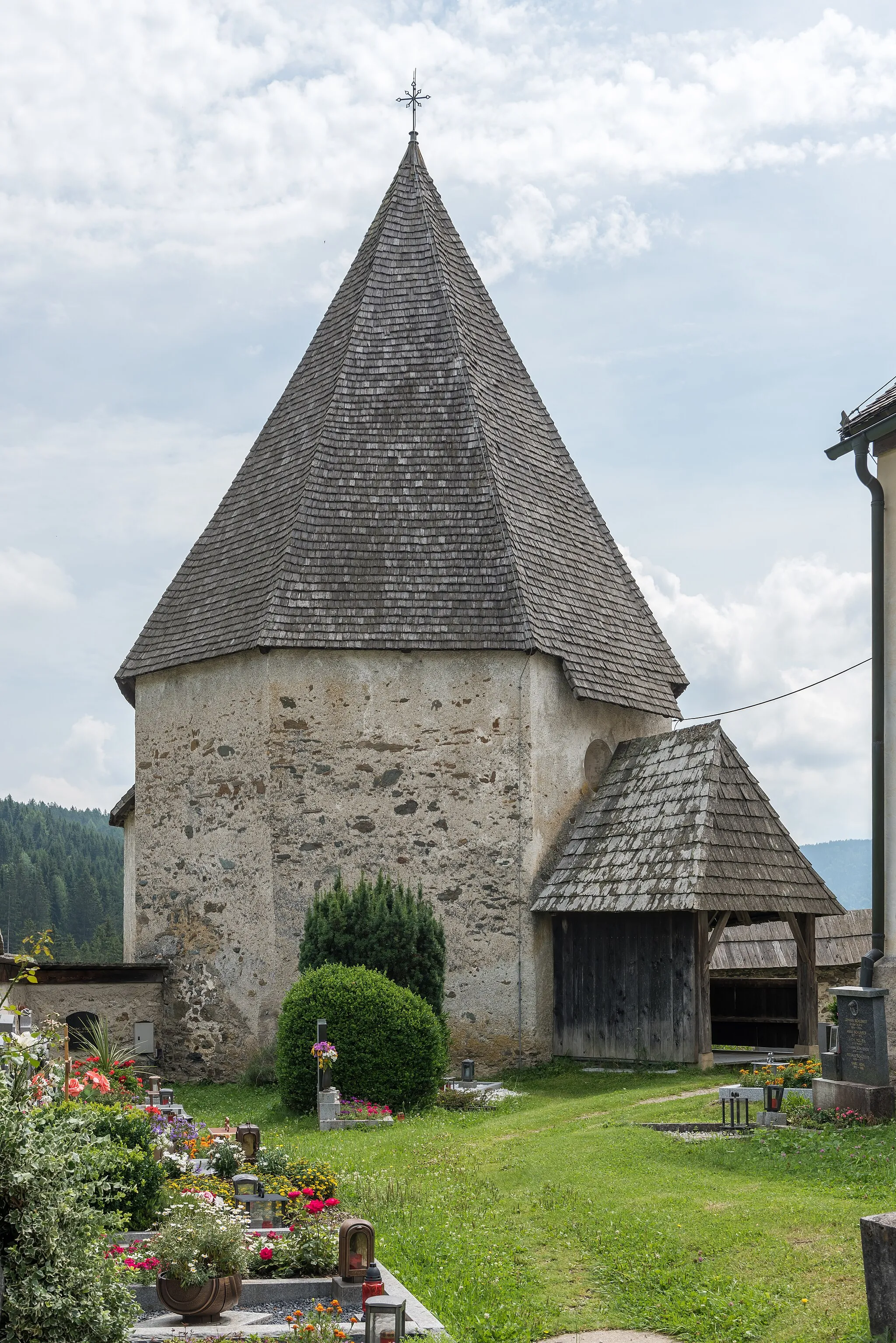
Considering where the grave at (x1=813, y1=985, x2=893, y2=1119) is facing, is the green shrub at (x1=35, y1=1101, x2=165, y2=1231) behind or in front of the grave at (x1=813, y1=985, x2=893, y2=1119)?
in front

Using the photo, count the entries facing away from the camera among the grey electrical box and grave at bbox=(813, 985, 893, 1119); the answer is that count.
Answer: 0

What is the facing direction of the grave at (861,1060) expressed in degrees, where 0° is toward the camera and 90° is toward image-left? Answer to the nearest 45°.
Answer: approximately 45°

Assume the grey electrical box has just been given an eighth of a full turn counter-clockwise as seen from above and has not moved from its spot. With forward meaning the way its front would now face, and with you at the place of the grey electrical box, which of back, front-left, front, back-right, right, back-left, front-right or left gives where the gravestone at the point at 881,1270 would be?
front-right

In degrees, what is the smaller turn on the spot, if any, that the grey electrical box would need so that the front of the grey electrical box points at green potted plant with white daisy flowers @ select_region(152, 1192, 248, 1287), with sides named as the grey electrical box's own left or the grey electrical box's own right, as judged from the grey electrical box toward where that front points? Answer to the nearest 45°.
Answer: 0° — it already faces it

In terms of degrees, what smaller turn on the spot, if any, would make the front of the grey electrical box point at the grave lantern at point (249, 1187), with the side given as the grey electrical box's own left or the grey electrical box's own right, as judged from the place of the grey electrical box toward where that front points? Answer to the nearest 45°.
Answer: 0° — it already faces it

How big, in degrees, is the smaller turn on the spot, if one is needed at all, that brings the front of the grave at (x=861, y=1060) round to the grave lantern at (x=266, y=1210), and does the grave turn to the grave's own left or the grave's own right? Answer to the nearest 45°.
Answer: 0° — it already faces it

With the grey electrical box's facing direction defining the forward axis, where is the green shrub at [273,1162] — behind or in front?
in front

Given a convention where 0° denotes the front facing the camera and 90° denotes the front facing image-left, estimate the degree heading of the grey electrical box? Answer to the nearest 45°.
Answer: approximately 0°
